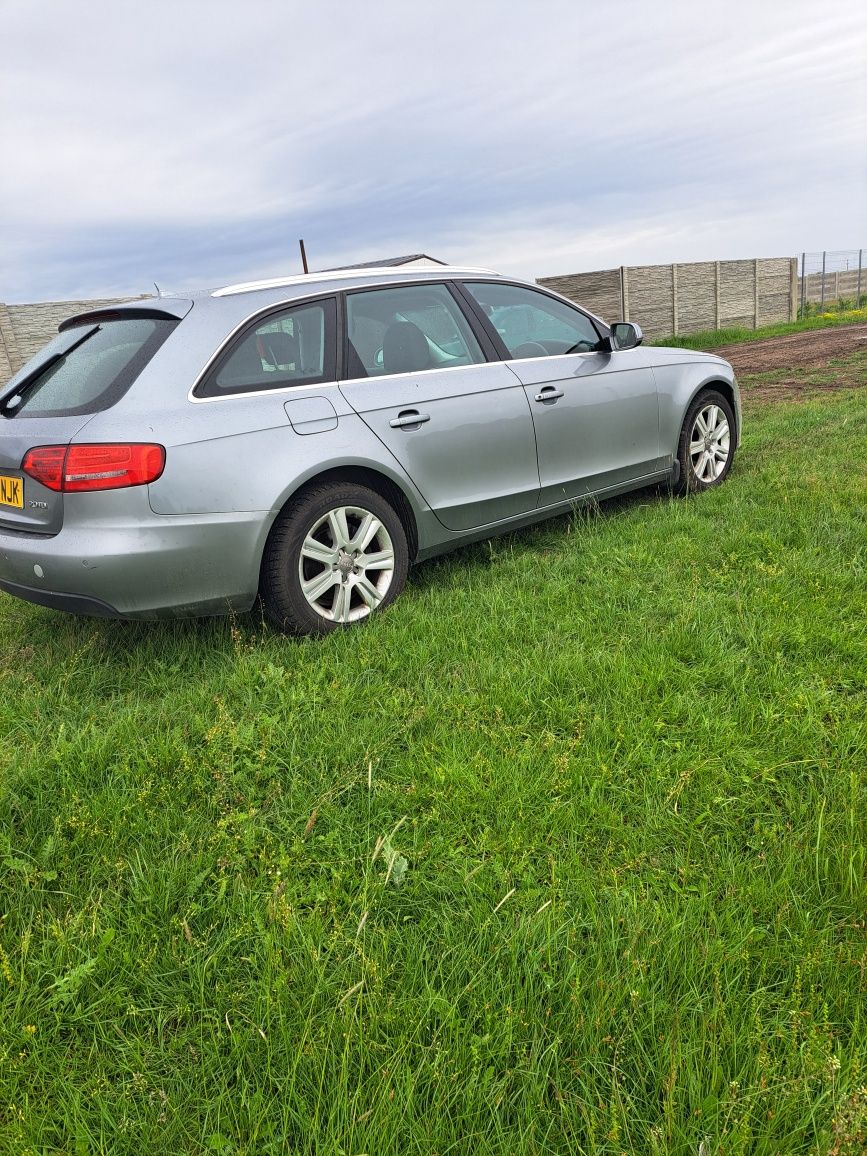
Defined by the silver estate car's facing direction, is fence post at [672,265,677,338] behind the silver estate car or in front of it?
in front

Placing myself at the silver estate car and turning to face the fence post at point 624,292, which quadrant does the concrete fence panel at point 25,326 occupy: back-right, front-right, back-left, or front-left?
front-left

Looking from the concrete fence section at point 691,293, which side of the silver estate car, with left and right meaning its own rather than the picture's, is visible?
front

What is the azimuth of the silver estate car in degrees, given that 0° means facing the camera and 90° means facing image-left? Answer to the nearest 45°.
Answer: approximately 225°

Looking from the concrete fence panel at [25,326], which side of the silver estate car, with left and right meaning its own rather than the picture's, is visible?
left

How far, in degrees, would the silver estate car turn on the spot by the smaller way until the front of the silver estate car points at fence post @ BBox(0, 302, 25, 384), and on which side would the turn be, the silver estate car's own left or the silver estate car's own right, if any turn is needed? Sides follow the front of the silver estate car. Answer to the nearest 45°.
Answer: approximately 90° to the silver estate car's own left

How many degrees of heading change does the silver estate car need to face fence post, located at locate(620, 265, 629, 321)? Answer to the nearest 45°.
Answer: approximately 45° to its left

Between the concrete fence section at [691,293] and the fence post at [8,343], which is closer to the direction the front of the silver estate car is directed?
the concrete fence section
